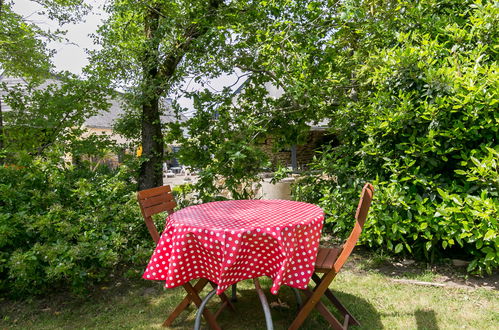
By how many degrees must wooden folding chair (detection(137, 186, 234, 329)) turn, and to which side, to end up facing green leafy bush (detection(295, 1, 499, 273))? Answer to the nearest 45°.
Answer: approximately 45° to its left

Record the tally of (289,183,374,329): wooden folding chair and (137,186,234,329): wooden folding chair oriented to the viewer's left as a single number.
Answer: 1

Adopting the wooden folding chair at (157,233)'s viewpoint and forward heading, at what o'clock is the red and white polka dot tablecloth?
The red and white polka dot tablecloth is roughly at 12 o'clock from the wooden folding chair.

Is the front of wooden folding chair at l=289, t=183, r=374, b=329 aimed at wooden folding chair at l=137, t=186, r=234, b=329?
yes

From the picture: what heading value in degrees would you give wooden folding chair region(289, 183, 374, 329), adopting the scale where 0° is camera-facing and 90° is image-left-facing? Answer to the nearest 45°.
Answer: approximately 90°

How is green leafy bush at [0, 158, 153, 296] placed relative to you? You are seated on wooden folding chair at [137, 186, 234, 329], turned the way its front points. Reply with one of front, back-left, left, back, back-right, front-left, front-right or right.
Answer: back

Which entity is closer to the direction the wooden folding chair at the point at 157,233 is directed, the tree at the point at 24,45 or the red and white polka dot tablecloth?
the red and white polka dot tablecloth

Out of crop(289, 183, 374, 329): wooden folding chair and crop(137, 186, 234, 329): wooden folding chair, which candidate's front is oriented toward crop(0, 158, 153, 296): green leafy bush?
crop(289, 183, 374, 329): wooden folding chair

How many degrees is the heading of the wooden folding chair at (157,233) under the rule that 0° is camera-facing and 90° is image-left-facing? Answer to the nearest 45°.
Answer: approximately 315°

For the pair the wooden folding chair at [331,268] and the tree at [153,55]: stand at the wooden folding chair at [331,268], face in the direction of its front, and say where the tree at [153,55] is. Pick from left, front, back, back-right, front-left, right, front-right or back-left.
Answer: front-right

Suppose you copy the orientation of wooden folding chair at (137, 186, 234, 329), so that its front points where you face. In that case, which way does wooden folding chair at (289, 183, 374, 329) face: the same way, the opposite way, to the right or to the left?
the opposite way
